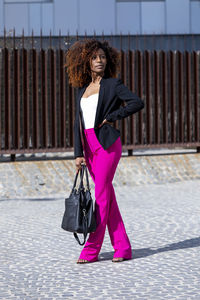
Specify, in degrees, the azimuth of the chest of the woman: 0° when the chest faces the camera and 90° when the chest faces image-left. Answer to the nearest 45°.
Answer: approximately 45°

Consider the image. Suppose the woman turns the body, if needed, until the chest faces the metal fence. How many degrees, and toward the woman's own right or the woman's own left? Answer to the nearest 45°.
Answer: approximately 135° to the woman's own right
